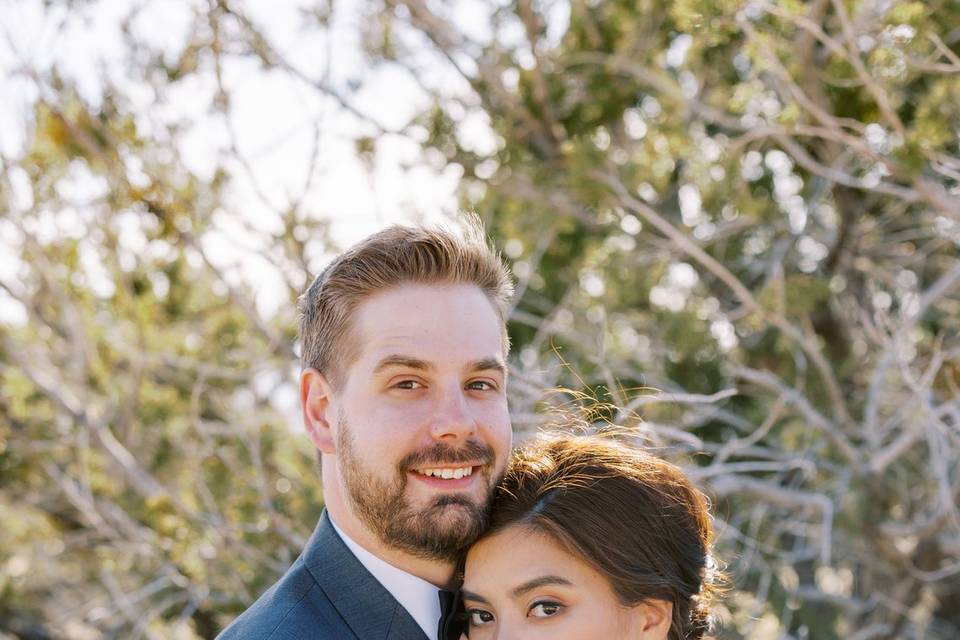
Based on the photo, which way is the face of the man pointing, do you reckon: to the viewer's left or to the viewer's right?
to the viewer's right

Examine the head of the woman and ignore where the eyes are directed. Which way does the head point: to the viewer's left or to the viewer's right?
to the viewer's left

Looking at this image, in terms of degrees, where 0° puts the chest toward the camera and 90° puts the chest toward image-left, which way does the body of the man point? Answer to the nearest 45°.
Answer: approximately 315°

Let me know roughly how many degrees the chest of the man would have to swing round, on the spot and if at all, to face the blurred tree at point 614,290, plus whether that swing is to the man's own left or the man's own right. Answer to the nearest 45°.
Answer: approximately 135° to the man's own left
